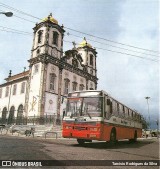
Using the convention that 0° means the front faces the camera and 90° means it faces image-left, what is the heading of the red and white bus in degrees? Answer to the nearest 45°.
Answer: approximately 45°

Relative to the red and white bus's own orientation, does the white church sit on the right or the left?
on its right

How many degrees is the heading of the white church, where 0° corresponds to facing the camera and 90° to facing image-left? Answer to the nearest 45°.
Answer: approximately 315°

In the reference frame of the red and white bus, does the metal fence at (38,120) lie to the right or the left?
on its right

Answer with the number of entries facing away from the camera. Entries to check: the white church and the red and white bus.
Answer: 0
